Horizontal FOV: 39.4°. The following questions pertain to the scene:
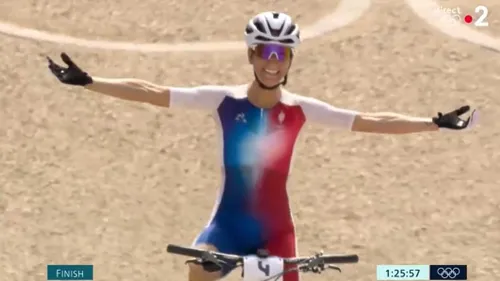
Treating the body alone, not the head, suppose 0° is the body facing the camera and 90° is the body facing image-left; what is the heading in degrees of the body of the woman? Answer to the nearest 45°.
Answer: approximately 0°

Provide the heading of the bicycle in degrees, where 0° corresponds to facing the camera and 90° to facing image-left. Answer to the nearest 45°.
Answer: approximately 0°
